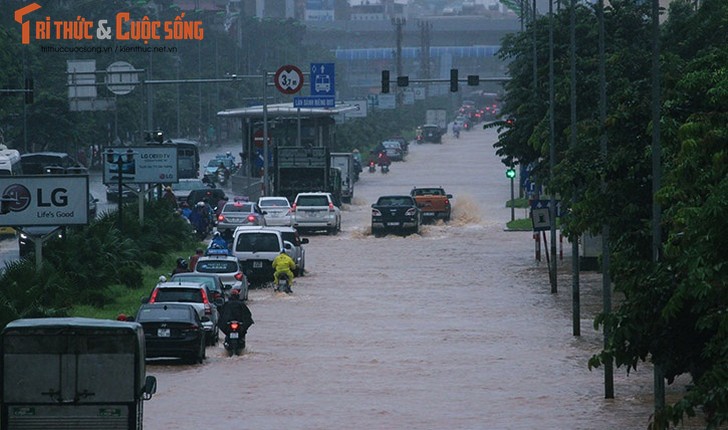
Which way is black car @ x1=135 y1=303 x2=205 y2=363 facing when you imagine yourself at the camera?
facing away from the viewer

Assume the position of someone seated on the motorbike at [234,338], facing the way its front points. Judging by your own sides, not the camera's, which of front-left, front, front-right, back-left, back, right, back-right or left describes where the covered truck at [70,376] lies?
back

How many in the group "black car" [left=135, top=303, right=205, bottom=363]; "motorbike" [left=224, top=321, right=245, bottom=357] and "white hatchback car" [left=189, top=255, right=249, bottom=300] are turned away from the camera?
3

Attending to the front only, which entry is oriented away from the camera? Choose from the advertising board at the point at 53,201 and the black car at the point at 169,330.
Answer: the black car

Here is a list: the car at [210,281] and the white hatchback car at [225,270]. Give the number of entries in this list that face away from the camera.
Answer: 2

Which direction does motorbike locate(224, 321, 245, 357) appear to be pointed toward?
away from the camera

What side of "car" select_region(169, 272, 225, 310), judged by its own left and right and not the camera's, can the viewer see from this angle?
back

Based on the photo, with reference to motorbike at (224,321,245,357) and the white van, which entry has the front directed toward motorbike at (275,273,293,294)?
motorbike at (224,321,245,357)

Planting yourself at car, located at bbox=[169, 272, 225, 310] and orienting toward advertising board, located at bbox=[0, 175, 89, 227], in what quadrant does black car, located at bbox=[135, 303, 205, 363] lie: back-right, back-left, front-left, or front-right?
back-left

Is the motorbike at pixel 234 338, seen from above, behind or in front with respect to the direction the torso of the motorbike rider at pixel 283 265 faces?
behind

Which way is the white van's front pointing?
away from the camera

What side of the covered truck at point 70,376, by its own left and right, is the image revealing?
back

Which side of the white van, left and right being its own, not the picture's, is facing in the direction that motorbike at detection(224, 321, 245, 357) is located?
back

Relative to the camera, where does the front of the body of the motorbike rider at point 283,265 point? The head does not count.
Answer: away from the camera

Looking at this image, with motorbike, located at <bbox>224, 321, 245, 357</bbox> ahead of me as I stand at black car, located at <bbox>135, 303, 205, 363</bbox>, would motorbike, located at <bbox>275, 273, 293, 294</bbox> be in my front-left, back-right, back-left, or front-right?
front-left

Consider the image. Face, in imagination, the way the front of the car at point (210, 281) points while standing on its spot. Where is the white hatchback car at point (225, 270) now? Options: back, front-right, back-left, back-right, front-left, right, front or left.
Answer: front

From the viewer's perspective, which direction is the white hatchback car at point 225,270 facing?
away from the camera

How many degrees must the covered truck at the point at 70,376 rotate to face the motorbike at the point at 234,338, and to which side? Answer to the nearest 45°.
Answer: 0° — it already faces it

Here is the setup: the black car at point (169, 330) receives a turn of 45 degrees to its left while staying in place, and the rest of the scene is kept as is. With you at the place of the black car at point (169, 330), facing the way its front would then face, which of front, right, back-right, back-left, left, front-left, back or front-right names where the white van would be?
front-right

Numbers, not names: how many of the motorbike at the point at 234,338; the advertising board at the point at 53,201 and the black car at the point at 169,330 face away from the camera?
2
